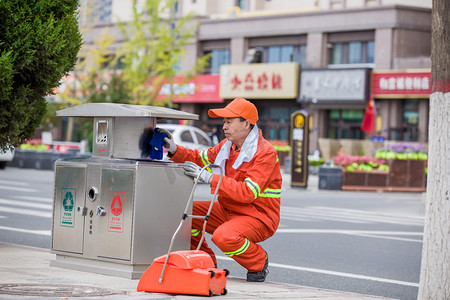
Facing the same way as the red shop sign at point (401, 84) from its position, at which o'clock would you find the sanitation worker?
The sanitation worker is roughly at 12 o'clock from the red shop sign.

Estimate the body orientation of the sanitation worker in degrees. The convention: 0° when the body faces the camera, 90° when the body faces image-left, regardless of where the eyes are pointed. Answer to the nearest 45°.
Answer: approximately 45°

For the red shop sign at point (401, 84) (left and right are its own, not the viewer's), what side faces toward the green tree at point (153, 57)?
right

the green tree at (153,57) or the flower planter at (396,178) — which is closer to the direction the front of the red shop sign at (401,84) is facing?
the flower planter

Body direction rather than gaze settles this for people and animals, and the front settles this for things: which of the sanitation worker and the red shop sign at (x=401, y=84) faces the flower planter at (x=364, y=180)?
the red shop sign

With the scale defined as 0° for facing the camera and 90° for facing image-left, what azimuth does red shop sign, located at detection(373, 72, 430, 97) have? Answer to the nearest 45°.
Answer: approximately 0°

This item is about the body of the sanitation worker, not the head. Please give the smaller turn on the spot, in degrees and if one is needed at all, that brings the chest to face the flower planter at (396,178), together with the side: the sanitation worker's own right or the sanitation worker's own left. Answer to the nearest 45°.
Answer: approximately 135° to the sanitation worker's own right

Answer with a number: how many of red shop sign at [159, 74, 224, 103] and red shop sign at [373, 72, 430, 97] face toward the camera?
2
